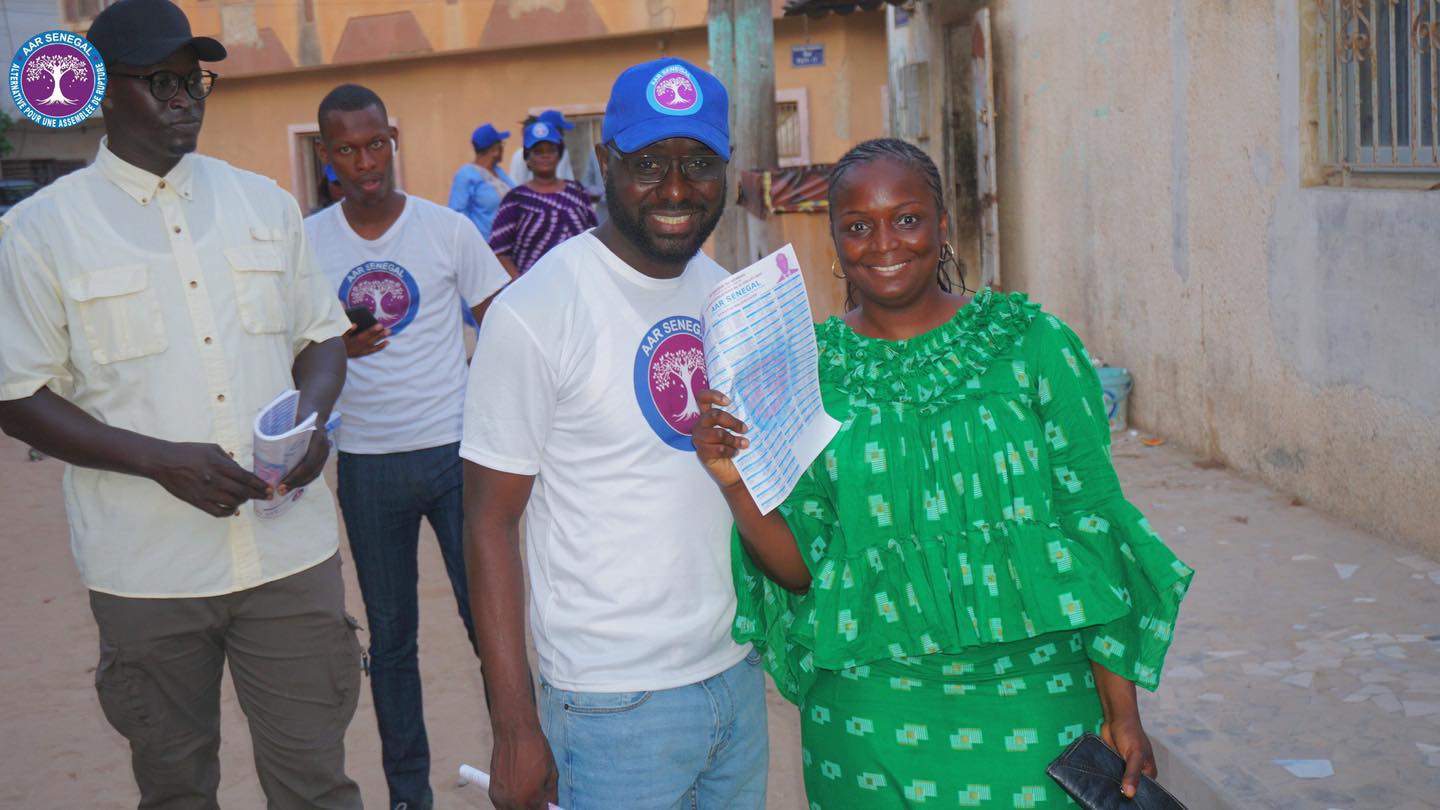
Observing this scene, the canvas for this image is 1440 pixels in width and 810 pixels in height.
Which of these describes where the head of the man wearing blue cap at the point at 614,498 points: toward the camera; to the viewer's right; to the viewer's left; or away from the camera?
toward the camera

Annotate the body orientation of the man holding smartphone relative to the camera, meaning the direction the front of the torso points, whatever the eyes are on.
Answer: toward the camera

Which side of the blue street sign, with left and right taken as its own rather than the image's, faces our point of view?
front

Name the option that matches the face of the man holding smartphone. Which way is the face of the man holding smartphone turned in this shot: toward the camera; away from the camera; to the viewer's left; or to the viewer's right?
toward the camera

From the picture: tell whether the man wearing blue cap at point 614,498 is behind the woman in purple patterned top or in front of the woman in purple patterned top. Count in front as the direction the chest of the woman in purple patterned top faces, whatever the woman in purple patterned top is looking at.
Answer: in front

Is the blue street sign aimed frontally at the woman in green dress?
yes

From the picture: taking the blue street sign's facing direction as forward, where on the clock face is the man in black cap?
The man in black cap is roughly at 12 o'clock from the blue street sign.

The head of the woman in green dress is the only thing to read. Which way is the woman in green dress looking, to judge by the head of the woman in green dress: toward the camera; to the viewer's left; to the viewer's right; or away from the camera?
toward the camera

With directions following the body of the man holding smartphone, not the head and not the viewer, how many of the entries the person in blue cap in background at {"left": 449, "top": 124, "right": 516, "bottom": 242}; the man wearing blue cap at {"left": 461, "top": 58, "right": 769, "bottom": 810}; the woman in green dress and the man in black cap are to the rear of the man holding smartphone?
1

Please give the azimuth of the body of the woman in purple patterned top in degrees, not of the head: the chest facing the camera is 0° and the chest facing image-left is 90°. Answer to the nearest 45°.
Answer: approximately 0°

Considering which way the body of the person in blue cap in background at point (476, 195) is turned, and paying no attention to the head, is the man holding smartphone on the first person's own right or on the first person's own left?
on the first person's own right

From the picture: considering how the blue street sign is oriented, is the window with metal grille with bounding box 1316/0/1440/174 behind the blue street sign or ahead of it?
ahead

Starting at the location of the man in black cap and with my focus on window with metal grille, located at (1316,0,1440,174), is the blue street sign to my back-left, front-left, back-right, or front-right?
front-left

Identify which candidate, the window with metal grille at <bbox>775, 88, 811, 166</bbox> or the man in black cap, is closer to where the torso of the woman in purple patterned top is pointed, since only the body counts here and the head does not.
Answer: the man in black cap

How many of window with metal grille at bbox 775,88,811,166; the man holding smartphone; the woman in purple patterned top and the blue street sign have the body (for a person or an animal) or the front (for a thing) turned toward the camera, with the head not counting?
4

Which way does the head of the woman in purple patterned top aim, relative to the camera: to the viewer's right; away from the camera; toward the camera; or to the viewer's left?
toward the camera

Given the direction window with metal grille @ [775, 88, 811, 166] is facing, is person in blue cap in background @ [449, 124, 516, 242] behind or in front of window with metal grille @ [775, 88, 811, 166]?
in front

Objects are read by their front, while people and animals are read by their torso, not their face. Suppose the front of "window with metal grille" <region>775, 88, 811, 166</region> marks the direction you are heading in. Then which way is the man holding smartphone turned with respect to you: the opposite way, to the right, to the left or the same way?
the same way

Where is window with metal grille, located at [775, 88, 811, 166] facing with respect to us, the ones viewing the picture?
facing the viewer

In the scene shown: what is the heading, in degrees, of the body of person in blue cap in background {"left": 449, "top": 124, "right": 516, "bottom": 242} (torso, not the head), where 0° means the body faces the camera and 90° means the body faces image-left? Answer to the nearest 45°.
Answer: approximately 315°
